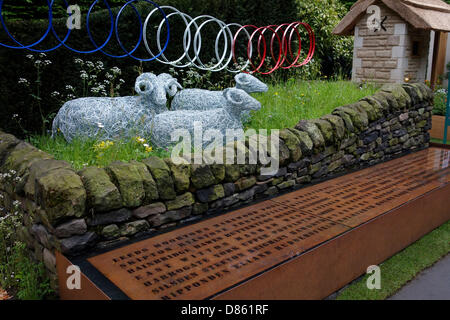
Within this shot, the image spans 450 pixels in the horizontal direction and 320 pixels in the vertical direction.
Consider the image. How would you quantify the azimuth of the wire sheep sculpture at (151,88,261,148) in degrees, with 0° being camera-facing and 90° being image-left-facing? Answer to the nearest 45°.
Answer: approximately 270°

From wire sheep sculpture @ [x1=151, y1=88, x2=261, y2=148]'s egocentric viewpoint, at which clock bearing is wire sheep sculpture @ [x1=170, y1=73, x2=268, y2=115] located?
The wire sheep sculpture @ [x1=170, y1=73, x2=268, y2=115] is roughly at 9 o'clock from the wire sheep sculpture @ [x1=151, y1=88, x2=261, y2=148].

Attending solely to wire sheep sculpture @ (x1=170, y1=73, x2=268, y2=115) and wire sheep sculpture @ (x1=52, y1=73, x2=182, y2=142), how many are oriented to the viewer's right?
2

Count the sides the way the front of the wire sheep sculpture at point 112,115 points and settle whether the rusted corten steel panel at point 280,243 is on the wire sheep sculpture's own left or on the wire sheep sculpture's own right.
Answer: on the wire sheep sculpture's own right

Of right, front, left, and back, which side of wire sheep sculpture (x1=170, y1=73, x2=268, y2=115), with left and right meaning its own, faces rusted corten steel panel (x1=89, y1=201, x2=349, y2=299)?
right

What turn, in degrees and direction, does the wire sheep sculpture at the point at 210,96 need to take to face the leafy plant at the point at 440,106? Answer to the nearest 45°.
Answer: approximately 45° to its left

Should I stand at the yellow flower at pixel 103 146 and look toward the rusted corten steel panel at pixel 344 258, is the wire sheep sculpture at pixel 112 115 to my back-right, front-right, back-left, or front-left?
back-left

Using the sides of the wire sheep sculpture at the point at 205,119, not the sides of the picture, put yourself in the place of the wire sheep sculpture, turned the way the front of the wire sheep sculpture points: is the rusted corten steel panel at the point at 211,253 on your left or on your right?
on your right

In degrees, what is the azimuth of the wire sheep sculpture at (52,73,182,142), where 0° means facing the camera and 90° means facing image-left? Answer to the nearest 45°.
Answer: approximately 270°

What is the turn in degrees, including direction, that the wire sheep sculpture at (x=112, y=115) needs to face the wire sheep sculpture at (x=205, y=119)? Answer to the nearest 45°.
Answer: approximately 45° to its right

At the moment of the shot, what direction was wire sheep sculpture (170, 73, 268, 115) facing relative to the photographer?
facing to the right of the viewer

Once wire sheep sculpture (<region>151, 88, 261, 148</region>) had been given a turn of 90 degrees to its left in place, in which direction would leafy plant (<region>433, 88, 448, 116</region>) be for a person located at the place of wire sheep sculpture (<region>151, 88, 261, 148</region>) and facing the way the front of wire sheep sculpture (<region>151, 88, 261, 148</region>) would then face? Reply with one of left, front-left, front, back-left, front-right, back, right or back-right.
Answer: front-right
